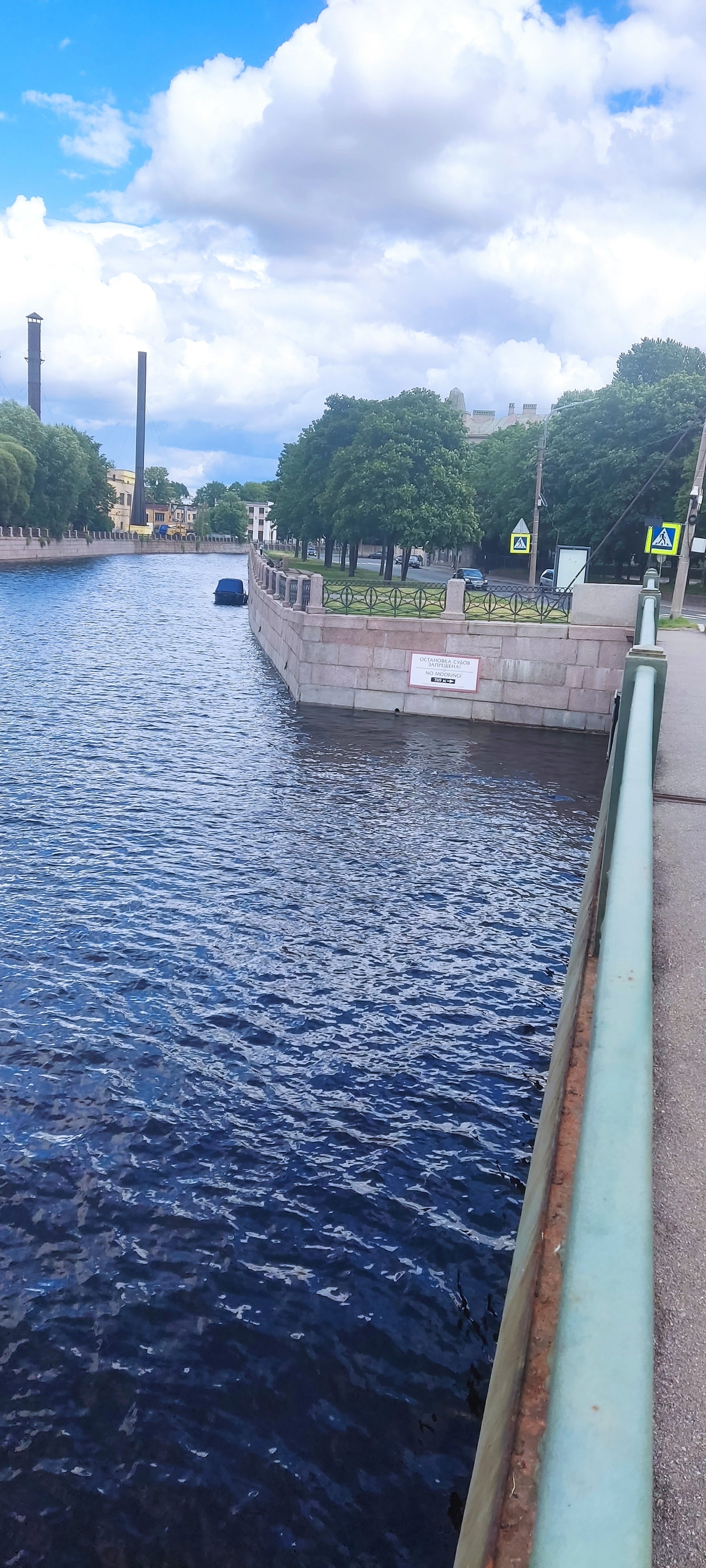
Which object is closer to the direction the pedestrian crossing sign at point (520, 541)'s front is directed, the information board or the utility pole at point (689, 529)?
the information board

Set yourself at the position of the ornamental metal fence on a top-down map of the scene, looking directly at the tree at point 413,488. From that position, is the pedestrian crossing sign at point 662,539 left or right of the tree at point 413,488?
right

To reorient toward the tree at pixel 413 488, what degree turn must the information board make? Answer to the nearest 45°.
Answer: approximately 180°

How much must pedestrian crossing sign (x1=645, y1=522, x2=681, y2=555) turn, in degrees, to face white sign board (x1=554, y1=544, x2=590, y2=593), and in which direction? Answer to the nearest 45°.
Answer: approximately 135° to its right

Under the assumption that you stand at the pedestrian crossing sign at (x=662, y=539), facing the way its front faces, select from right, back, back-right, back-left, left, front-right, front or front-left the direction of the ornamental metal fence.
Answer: front-right

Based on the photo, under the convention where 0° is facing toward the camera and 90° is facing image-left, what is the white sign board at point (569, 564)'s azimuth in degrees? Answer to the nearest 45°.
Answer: approximately 0°
